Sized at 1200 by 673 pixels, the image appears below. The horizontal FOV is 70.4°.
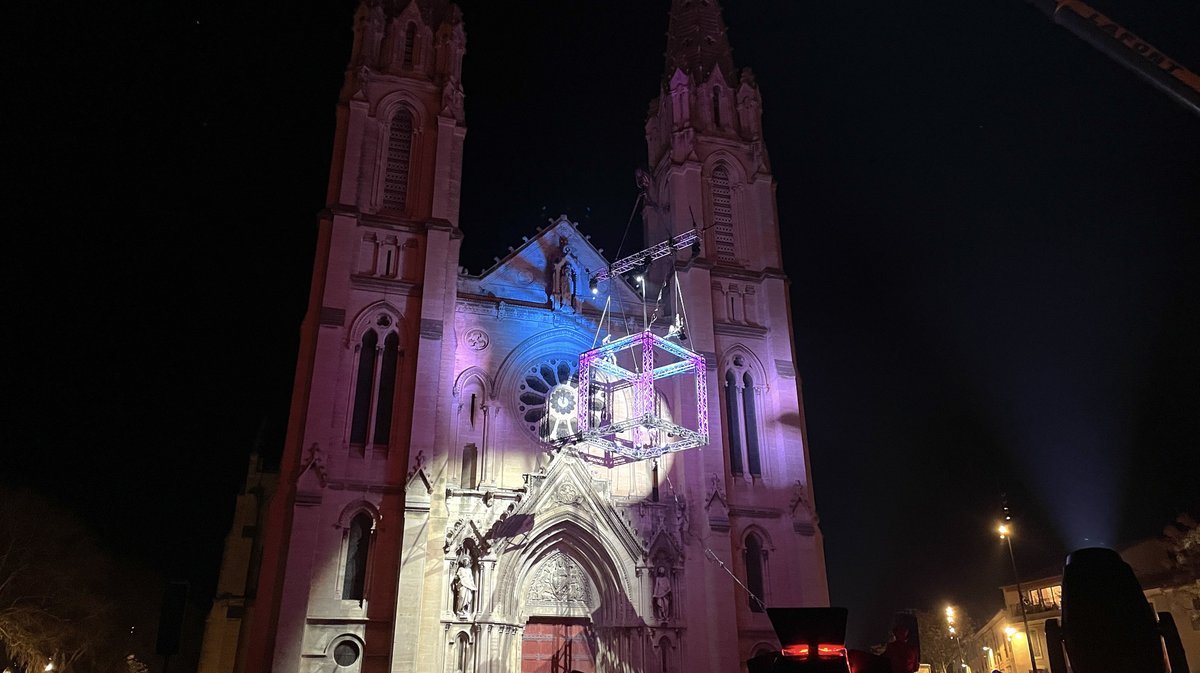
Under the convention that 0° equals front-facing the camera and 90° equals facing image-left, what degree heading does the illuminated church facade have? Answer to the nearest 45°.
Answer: approximately 0°

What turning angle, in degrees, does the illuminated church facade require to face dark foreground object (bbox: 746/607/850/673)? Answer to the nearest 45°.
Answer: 0° — it already faces it

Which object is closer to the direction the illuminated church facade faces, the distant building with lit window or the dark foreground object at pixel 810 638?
the dark foreground object

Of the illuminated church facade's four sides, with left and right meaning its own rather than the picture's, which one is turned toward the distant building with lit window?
left

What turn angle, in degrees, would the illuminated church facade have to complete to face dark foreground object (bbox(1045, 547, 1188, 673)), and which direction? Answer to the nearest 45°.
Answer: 0° — it already faces it

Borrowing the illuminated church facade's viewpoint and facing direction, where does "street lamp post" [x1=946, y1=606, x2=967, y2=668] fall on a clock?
The street lamp post is roughly at 8 o'clock from the illuminated church facade.

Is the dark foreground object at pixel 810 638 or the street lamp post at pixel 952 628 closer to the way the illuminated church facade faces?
the dark foreground object
